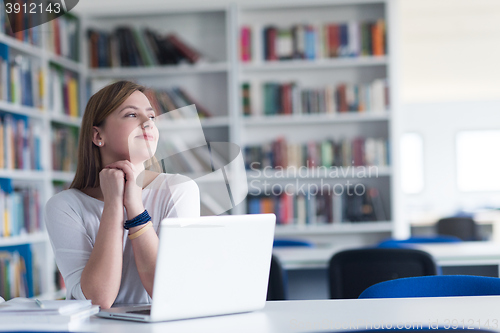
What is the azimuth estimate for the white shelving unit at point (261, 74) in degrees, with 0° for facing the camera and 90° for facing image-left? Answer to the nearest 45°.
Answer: approximately 0°

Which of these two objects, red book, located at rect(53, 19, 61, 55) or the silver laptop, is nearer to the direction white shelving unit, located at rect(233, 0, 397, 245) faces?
the silver laptop

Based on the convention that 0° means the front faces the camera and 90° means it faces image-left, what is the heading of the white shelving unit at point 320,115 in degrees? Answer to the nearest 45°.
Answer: approximately 0°

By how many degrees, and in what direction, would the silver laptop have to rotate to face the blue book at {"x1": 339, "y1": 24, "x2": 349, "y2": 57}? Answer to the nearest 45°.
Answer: approximately 45° to its right

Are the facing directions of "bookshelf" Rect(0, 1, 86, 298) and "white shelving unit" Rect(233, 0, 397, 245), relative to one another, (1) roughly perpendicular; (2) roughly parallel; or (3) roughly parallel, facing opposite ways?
roughly perpendicular

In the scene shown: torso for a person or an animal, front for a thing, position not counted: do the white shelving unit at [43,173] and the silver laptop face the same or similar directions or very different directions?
very different directions
